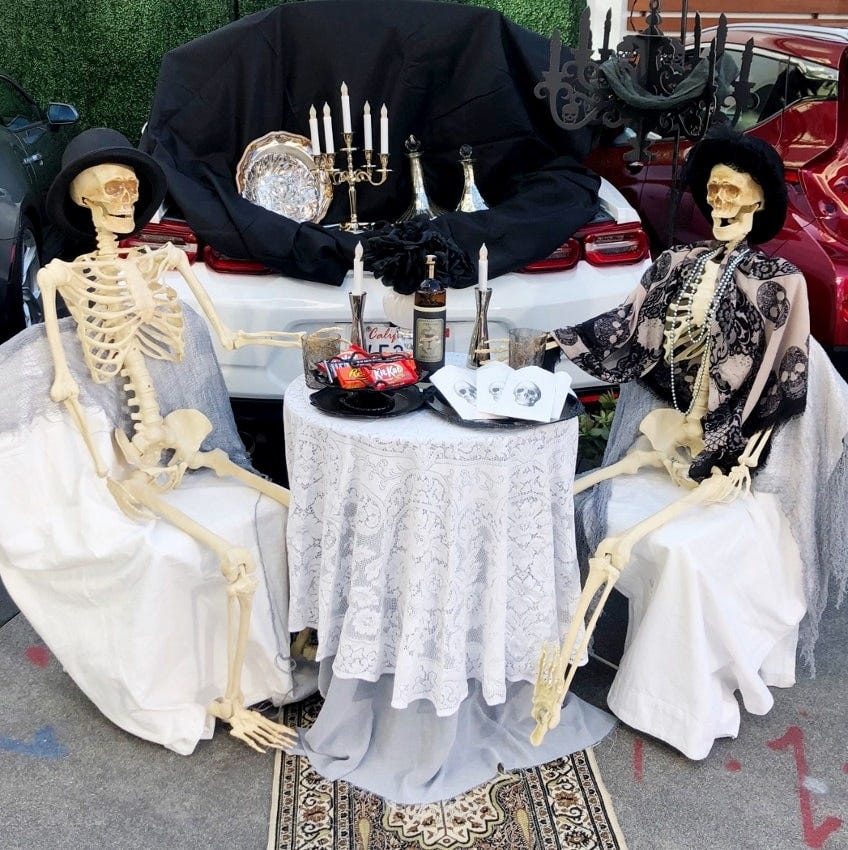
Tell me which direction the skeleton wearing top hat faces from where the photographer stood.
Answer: facing the viewer and to the right of the viewer

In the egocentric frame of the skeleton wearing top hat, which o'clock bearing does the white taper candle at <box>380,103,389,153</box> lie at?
The white taper candle is roughly at 9 o'clock from the skeleton wearing top hat.

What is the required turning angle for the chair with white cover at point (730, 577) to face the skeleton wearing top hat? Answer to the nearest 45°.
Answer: approximately 45° to its right

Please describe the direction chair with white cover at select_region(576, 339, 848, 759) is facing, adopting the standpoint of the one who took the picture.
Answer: facing the viewer and to the left of the viewer

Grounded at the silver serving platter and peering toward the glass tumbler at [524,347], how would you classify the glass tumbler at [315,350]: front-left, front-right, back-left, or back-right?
front-right

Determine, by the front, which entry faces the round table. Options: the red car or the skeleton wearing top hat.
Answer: the skeleton wearing top hat

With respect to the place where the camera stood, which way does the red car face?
facing away from the viewer and to the left of the viewer

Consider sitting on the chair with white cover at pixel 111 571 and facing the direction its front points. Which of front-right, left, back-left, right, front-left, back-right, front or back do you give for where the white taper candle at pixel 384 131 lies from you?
left

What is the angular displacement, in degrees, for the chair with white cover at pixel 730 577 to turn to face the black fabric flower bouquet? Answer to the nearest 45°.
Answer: approximately 45° to its right

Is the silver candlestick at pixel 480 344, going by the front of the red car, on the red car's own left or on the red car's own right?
on the red car's own left

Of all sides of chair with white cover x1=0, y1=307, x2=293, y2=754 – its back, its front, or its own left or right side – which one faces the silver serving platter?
left

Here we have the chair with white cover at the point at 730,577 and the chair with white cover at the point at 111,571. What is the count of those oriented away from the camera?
0

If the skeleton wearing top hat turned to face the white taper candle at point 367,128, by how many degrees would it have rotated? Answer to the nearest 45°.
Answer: approximately 90° to its left

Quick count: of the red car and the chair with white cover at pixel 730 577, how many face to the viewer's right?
0

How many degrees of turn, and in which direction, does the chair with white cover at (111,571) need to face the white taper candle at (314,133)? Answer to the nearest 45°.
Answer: approximately 90° to its left

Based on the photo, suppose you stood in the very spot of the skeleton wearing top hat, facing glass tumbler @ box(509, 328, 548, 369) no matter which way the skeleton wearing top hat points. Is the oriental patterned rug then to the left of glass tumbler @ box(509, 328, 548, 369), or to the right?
right

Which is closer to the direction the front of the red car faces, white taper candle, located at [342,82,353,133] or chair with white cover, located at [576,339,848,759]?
the white taper candle
